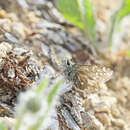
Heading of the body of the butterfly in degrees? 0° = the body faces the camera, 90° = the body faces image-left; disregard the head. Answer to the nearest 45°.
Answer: approximately 90°

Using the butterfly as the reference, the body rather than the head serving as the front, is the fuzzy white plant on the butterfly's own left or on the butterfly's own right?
on the butterfly's own left
